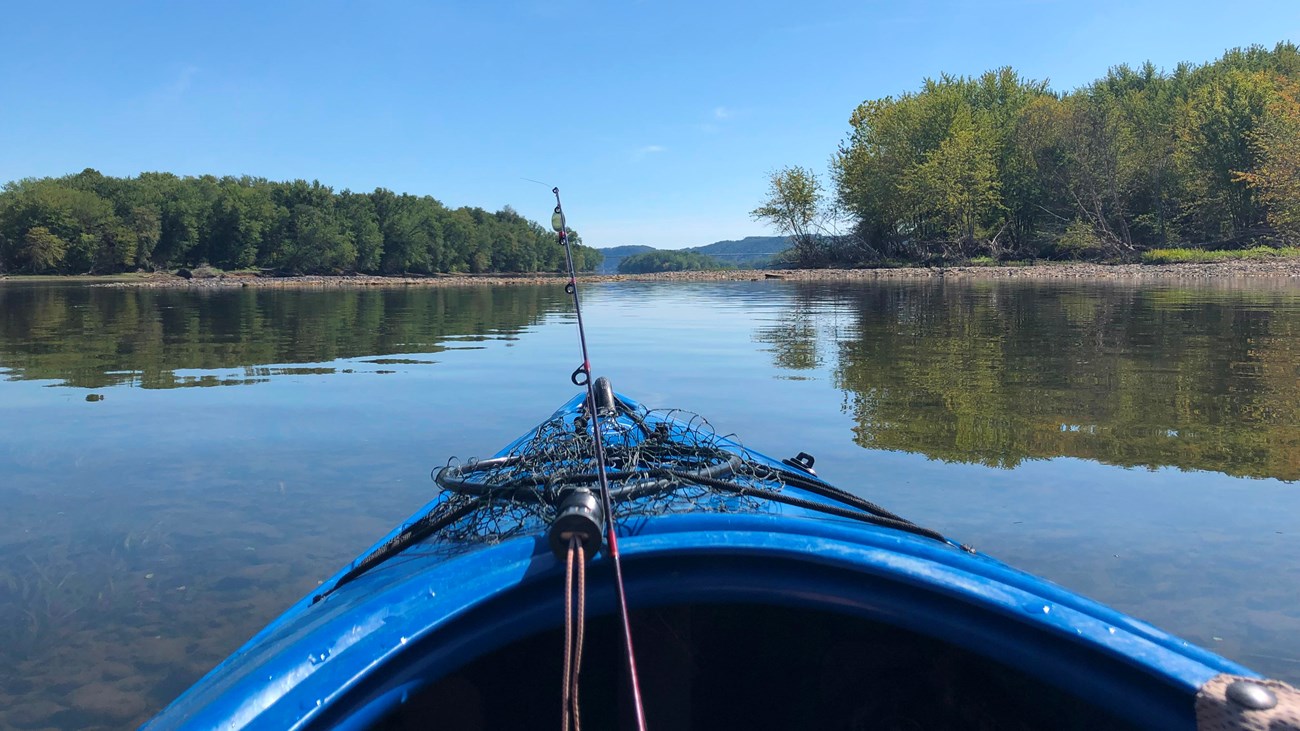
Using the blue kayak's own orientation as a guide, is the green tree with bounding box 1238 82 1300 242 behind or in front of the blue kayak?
in front

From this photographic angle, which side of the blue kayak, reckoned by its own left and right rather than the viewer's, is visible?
back
